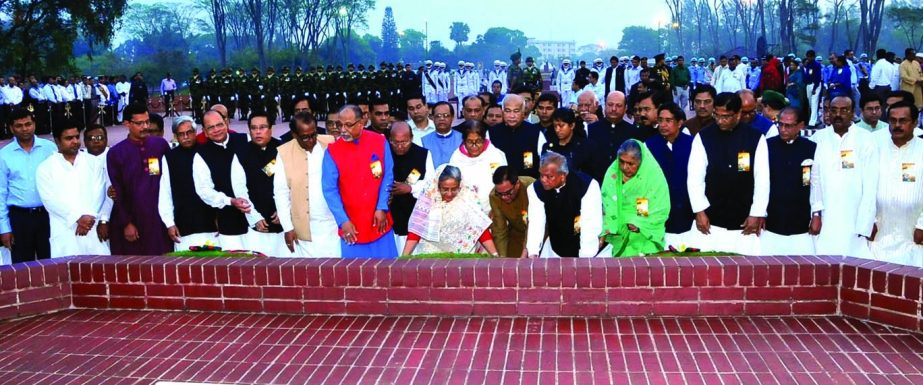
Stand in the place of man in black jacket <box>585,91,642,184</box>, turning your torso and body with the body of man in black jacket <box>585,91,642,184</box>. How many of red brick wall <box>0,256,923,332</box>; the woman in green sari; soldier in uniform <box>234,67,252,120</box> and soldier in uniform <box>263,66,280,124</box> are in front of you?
2

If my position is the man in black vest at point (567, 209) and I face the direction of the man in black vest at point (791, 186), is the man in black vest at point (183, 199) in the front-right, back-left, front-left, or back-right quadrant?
back-left

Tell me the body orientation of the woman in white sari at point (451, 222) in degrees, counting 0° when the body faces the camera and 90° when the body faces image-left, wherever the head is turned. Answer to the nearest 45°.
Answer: approximately 0°

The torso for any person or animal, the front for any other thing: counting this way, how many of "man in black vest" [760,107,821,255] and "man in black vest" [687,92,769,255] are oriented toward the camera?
2

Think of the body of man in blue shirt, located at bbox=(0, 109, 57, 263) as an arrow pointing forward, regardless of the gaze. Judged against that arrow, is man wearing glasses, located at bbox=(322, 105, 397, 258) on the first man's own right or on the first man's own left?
on the first man's own left

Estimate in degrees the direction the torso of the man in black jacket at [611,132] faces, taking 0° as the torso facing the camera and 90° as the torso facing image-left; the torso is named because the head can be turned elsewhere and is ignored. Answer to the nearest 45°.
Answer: approximately 0°
